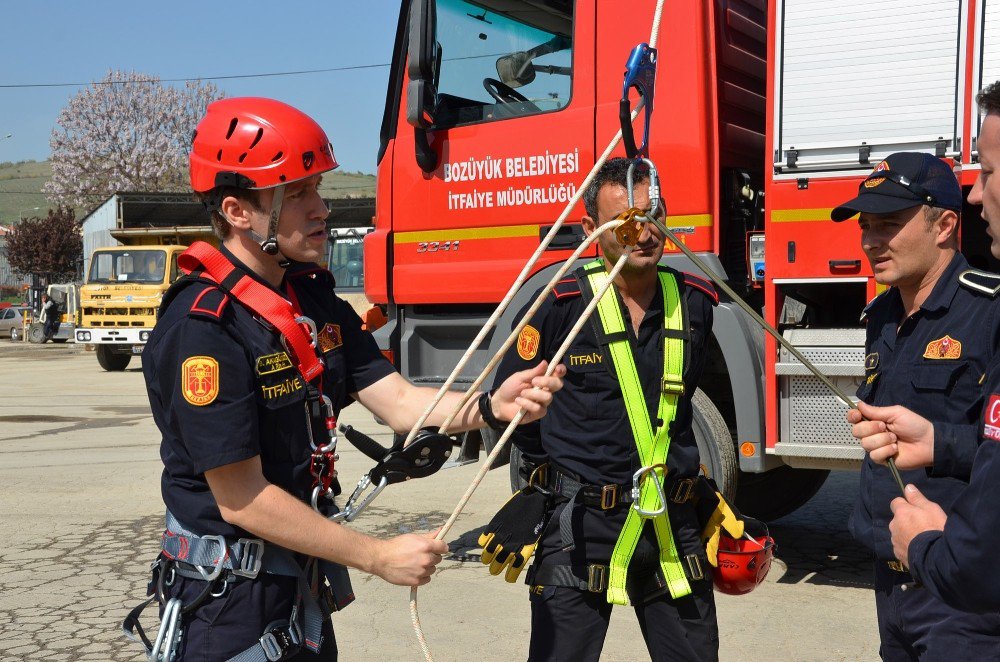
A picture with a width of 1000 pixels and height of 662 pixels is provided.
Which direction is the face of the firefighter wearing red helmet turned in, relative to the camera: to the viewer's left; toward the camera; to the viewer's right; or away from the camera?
to the viewer's right

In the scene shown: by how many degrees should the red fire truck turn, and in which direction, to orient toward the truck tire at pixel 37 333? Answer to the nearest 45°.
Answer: approximately 45° to its right

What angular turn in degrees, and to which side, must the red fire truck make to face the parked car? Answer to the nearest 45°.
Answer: approximately 45° to its right

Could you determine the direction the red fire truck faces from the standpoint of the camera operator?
facing to the left of the viewer

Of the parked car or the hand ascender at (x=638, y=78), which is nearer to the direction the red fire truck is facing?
the parked car
